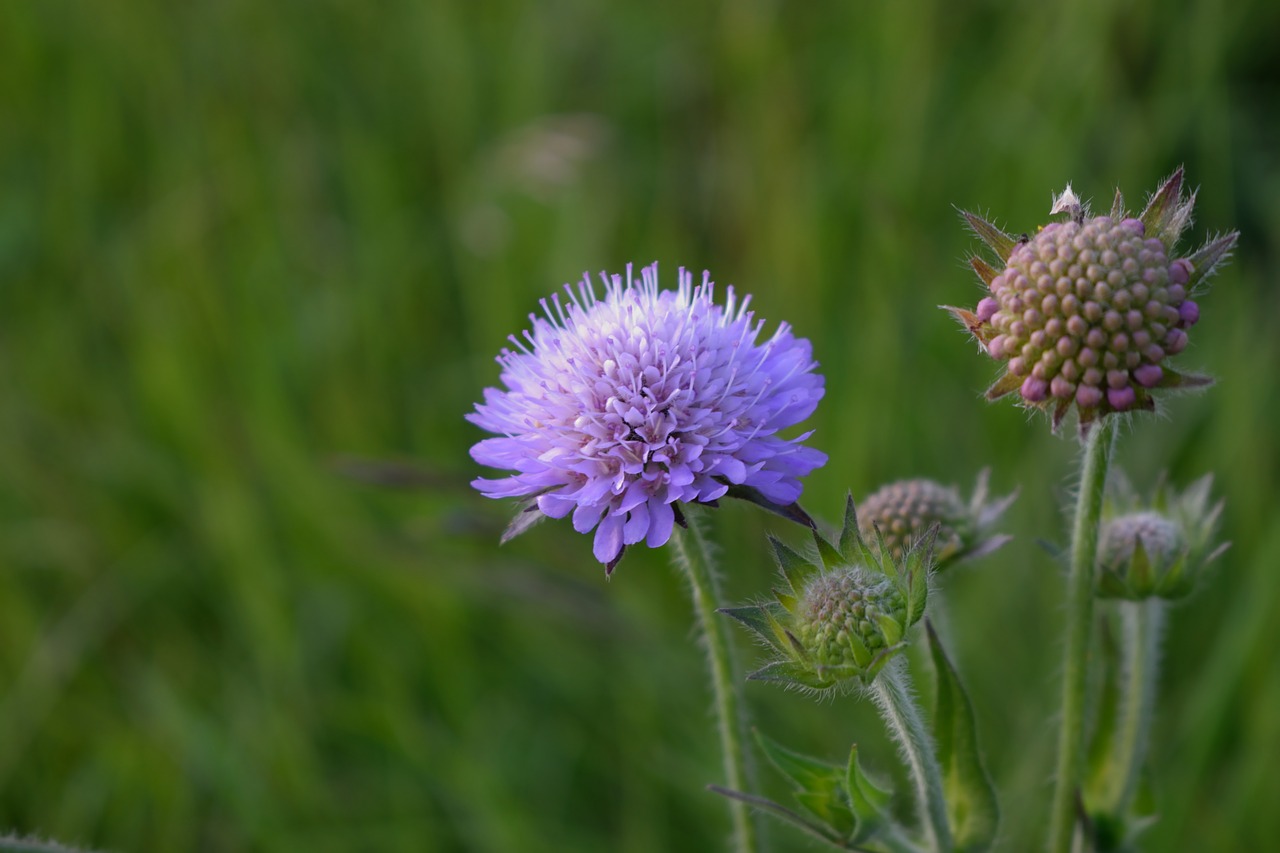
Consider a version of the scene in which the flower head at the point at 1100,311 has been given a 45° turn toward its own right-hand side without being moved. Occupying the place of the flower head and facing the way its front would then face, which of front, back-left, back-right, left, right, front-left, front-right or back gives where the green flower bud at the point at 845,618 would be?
front-right

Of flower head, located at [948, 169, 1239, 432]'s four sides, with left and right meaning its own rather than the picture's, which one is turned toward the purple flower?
right

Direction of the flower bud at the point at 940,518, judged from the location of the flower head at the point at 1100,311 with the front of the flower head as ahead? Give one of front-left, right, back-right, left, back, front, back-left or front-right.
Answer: back-right

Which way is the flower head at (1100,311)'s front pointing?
toward the camera

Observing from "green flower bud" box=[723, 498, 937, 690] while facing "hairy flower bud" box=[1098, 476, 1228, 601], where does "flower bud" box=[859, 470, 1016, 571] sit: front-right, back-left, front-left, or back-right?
front-left

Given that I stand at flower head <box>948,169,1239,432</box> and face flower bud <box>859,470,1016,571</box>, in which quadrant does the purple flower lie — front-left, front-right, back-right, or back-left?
front-left

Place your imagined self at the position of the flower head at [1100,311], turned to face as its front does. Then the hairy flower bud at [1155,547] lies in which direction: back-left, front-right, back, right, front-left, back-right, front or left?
back
